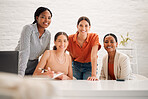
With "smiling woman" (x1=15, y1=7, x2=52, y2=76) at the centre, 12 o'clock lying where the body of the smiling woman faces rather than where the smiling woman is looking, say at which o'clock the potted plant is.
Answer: The potted plant is roughly at 9 o'clock from the smiling woman.

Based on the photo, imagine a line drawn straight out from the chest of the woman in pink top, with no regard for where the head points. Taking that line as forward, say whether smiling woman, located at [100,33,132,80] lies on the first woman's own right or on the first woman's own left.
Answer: on the first woman's own left

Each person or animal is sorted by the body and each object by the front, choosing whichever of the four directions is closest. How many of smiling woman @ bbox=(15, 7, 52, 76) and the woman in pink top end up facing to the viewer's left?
0

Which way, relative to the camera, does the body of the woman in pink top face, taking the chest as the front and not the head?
toward the camera

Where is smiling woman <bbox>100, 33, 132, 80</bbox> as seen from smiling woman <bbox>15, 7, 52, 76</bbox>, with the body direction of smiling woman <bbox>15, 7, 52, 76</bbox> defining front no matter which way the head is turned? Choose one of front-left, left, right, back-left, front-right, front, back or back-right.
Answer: front-left

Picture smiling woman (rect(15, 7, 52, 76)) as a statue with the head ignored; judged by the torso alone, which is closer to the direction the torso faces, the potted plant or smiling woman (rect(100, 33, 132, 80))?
the smiling woman

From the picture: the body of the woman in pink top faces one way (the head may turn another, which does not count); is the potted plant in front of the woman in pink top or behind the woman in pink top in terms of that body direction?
behind
